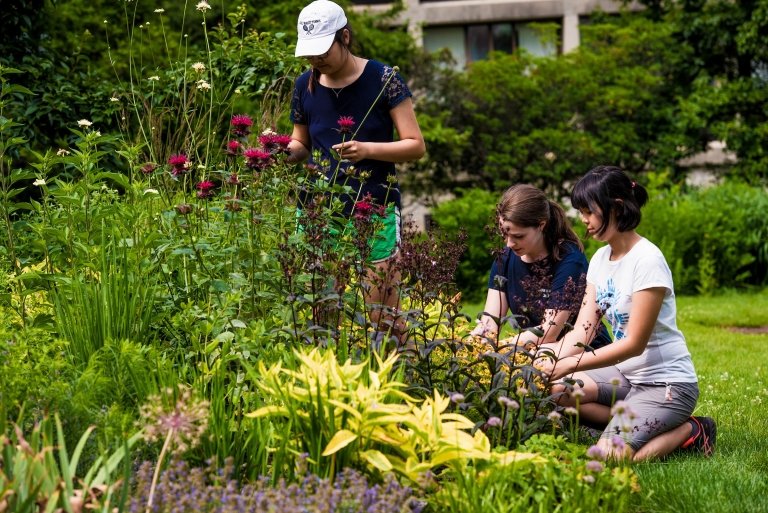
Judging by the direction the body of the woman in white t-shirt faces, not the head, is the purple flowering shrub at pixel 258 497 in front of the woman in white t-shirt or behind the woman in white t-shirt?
in front

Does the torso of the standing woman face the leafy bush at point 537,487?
no

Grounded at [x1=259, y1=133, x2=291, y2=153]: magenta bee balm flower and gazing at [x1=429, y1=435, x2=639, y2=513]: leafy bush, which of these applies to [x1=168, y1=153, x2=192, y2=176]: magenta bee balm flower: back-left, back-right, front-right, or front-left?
back-right

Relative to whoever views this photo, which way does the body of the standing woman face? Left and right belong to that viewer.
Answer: facing the viewer and to the left of the viewer

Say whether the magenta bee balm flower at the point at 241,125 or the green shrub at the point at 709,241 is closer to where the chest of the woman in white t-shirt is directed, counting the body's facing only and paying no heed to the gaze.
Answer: the magenta bee balm flower

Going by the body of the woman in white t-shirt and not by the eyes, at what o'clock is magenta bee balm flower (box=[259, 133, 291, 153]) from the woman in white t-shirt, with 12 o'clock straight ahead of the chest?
The magenta bee balm flower is roughly at 1 o'clock from the woman in white t-shirt.

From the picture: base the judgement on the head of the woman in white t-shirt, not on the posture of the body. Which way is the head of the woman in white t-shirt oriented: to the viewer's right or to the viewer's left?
to the viewer's left

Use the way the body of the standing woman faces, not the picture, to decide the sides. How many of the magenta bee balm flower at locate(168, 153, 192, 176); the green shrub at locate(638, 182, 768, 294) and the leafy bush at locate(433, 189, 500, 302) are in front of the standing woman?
1

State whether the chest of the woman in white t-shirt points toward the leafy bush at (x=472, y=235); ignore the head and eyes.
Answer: no

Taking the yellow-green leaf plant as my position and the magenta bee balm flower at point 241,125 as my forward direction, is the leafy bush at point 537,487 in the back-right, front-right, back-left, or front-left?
back-right

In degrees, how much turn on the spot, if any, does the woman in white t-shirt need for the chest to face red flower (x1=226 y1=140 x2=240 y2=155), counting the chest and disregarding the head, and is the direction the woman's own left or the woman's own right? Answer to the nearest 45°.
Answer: approximately 45° to the woman's own right

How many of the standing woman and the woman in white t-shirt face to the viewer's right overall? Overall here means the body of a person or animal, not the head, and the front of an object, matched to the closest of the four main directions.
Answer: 0

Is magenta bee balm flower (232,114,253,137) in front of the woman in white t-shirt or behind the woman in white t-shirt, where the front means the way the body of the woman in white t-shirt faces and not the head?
in front
